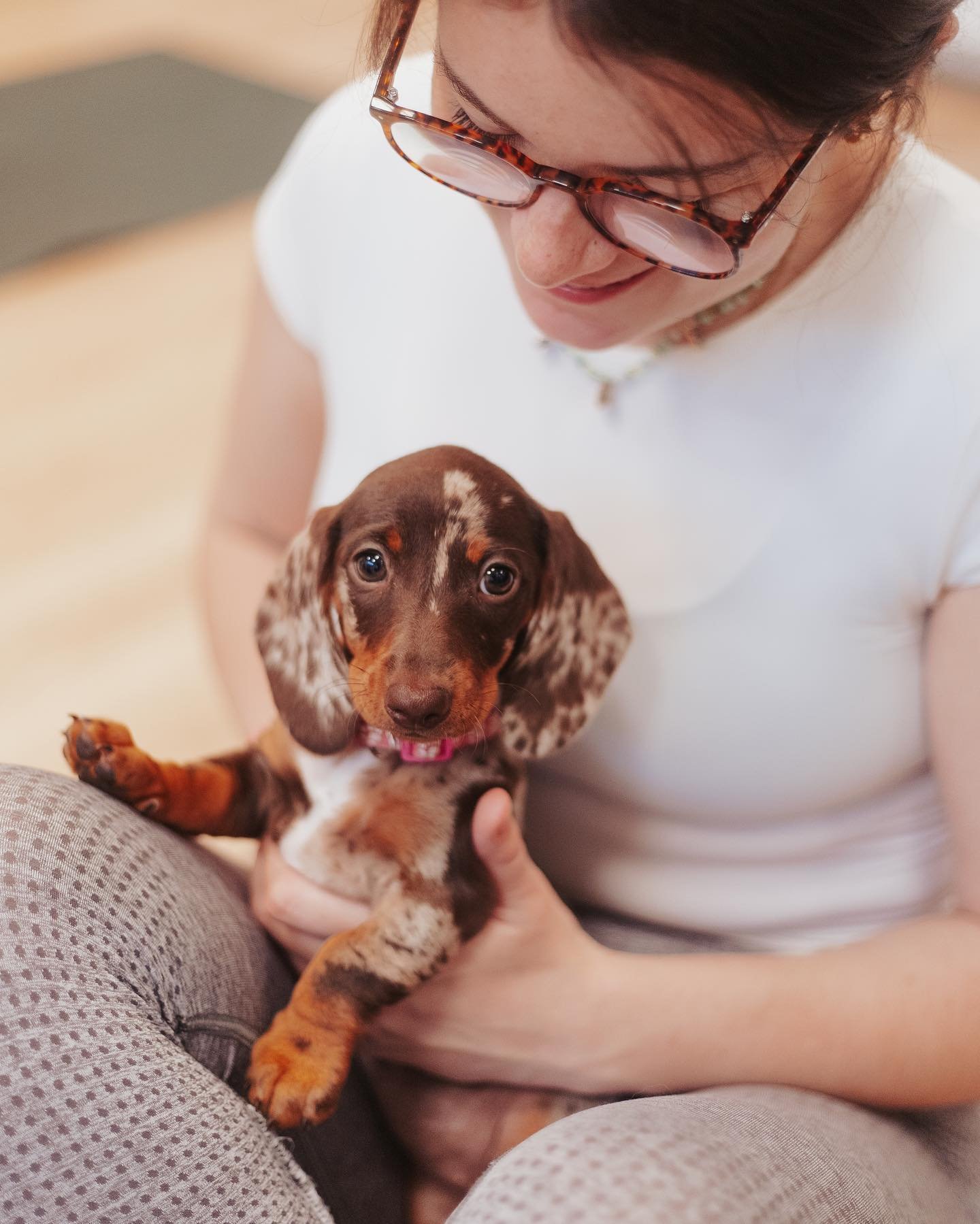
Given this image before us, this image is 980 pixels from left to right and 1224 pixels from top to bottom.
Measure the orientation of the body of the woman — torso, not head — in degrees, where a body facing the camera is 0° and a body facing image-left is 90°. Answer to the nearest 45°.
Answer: approximately 45°

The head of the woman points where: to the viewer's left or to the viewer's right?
to the viewer's left
